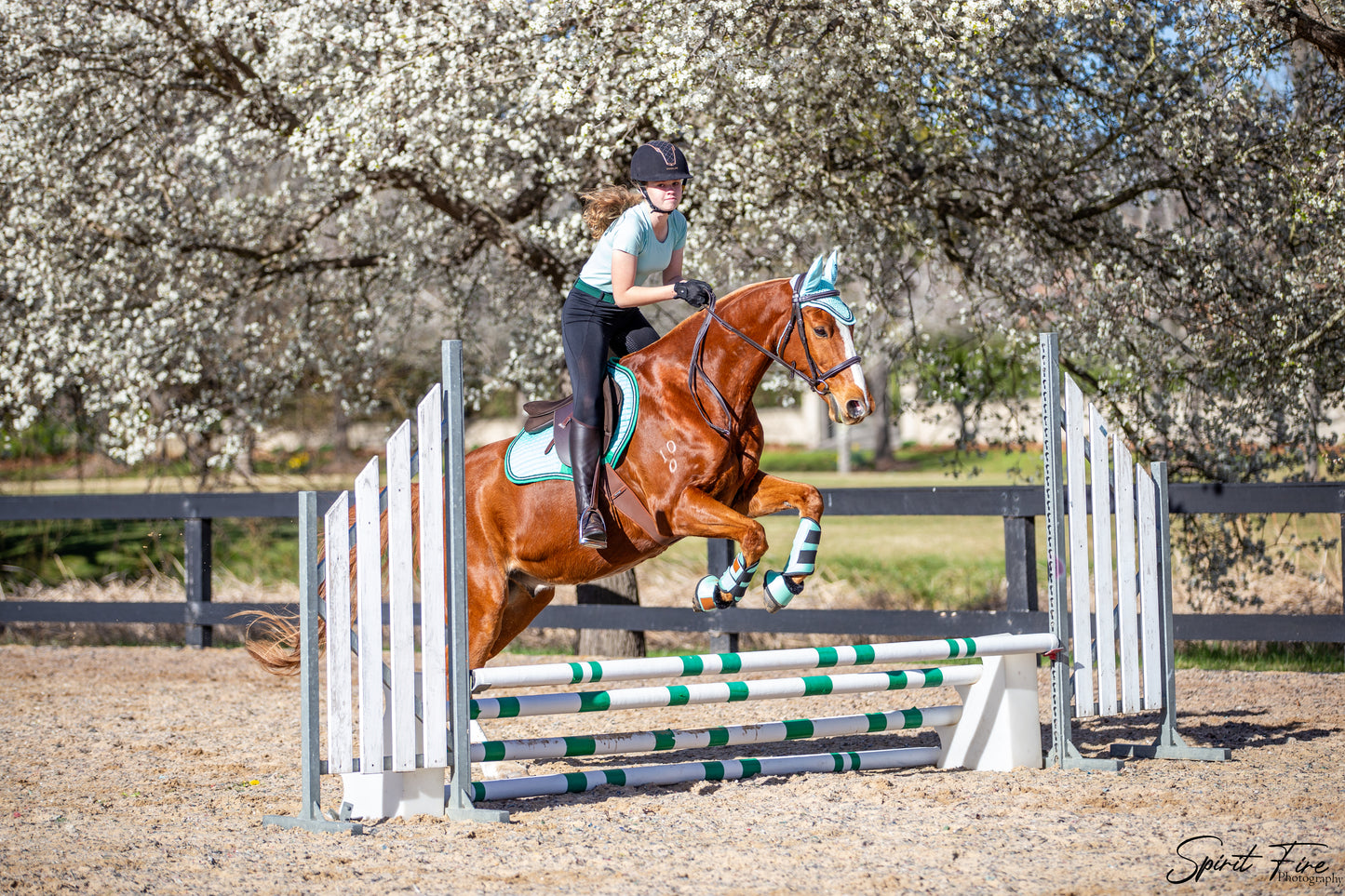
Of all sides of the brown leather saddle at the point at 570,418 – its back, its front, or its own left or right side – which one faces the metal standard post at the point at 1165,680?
front

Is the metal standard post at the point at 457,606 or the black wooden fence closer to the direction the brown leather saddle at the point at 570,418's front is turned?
the black wooden fence

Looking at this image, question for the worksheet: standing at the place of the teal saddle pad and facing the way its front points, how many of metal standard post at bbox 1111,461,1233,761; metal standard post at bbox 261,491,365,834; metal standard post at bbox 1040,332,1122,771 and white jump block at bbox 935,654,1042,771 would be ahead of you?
3

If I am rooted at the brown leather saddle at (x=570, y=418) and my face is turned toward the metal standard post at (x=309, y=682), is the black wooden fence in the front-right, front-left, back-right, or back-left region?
back-right

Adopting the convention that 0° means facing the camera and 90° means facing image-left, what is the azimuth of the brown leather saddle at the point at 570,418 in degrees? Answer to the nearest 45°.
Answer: approximately 270°

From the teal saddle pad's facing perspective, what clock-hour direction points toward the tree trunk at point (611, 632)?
The tree trunk is roughly at 9 o'clock from the teal saddle pad.

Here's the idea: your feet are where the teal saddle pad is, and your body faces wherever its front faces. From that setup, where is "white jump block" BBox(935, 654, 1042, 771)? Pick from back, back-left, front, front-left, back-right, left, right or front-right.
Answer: front

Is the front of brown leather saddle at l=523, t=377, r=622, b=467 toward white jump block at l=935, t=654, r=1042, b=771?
yes

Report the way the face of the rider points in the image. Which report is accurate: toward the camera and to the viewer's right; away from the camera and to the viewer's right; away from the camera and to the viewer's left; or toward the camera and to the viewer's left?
toward the camera and to the viewer's right

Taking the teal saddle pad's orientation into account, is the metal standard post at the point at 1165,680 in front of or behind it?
in front

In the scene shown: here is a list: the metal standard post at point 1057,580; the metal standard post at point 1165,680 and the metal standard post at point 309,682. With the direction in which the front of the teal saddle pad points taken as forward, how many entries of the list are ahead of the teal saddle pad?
2

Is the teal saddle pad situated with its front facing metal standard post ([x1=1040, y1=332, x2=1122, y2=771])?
yes

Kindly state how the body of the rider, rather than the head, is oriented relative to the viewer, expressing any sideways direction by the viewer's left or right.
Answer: facing the viewer and to the right of the viewer

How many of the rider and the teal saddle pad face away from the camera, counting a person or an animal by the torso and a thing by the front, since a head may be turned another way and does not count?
0

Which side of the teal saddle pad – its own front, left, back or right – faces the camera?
right

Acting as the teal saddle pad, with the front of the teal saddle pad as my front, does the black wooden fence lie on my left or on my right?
on my left
